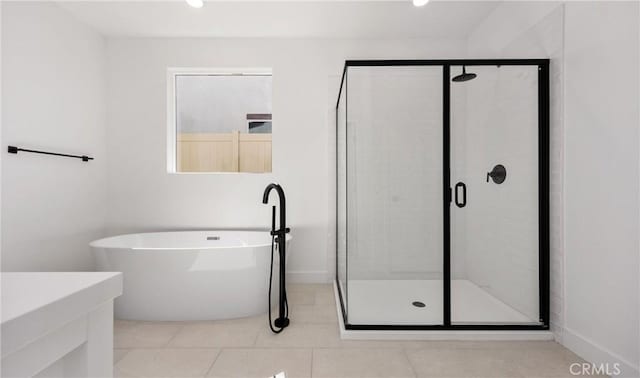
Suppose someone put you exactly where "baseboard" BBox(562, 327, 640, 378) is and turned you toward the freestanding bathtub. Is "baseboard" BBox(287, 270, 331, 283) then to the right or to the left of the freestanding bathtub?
right

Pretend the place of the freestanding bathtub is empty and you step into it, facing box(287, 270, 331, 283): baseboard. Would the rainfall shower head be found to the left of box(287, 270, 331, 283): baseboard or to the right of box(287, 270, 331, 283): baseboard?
right

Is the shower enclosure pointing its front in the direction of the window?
no

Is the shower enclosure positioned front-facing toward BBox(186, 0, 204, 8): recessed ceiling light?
no

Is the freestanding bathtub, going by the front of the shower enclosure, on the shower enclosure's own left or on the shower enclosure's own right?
on the shower enclosure's own right

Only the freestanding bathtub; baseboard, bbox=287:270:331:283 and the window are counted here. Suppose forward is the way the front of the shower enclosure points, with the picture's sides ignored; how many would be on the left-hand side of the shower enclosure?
0

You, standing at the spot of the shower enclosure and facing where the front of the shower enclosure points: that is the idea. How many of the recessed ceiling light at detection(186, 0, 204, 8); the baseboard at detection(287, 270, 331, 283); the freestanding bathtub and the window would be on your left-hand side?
0

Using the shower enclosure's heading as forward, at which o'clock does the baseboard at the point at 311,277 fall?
The baseboard is roughly at 4 o'clock from the shower enclosure.

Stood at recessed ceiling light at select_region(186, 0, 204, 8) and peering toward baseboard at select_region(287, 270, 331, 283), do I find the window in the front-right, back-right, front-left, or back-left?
front-left

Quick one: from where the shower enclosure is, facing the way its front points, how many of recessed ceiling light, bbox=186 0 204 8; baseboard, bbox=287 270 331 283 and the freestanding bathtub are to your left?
0

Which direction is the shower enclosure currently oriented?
toward the camera

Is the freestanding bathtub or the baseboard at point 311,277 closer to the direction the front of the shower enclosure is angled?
the freestanding bathtub

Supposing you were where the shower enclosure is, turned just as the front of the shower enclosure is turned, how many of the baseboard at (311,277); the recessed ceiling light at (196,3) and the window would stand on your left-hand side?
0

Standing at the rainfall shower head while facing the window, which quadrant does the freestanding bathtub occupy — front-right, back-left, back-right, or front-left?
front-left
